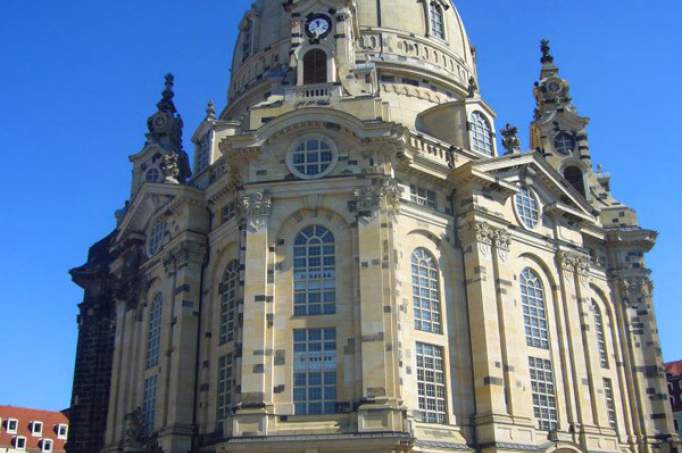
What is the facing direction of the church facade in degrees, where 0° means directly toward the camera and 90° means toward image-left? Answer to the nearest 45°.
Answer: approximately 0°
